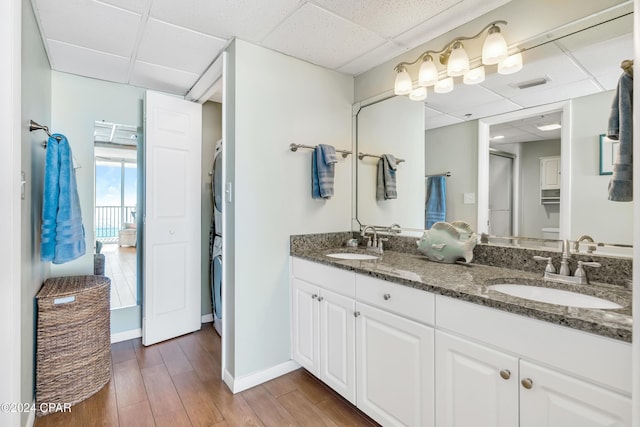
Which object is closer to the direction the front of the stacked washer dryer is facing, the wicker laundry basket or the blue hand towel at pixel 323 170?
the wicker laundry basket

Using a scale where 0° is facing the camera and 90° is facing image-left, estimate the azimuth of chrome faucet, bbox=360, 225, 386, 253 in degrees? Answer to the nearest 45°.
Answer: approximately 45°

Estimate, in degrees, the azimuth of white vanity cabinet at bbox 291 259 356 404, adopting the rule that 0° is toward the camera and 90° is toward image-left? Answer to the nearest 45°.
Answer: approximately 45°

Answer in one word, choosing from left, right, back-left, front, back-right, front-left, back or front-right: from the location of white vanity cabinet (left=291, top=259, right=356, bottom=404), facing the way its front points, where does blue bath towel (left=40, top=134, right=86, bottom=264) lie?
front-right

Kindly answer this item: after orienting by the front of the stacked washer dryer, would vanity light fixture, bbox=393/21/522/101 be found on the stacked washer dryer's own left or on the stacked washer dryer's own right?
on the stacked washer dryer's own left

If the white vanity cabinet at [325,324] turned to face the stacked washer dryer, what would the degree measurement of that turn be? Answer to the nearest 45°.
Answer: approximately 90° to its right

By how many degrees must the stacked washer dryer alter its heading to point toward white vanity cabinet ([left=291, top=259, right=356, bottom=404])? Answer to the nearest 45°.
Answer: approximately 135° to its left

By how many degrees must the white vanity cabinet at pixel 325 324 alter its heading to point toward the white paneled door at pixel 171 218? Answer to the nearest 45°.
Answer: approximately 90° to its right

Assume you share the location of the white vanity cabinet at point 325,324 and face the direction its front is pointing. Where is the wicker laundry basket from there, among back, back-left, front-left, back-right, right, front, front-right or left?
front-right

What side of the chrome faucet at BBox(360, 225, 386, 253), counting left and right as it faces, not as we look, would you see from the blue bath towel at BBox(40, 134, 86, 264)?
front

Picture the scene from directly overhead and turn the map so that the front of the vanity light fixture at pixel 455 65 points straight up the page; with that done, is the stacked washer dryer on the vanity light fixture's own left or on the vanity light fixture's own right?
on the vanity light fixture's own right

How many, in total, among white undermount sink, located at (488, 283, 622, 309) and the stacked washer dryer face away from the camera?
0

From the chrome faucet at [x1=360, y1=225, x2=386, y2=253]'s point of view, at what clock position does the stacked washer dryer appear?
The stacked washer dryer is roughly at 2 o'clock from the chrome faucet.

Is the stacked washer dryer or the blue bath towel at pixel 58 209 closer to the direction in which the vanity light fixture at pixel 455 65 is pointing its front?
the blue bath towel
